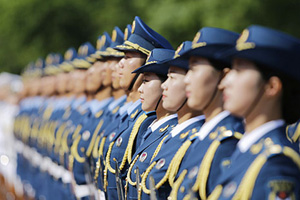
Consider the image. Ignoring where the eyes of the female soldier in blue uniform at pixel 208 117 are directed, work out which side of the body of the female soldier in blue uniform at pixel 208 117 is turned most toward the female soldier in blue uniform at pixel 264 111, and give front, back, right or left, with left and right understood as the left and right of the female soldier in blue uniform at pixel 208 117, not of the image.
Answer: left

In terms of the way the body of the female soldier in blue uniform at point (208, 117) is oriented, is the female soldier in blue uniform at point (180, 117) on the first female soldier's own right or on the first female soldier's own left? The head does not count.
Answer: on the first female soldier's own right

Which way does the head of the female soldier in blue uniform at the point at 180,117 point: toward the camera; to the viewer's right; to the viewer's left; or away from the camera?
to the viewer's left

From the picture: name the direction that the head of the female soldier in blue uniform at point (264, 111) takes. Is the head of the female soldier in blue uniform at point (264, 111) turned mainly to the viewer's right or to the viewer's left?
to the viewer's left

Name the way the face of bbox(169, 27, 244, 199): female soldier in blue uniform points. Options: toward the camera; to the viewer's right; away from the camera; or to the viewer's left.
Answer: to the viewer's left

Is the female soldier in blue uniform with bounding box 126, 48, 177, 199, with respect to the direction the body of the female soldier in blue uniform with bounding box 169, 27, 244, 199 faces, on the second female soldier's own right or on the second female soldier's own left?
on the second female soldier's own right

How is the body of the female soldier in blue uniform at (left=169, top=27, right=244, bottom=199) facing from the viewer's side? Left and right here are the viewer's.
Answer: facing the viewer and to the left of the viewer
